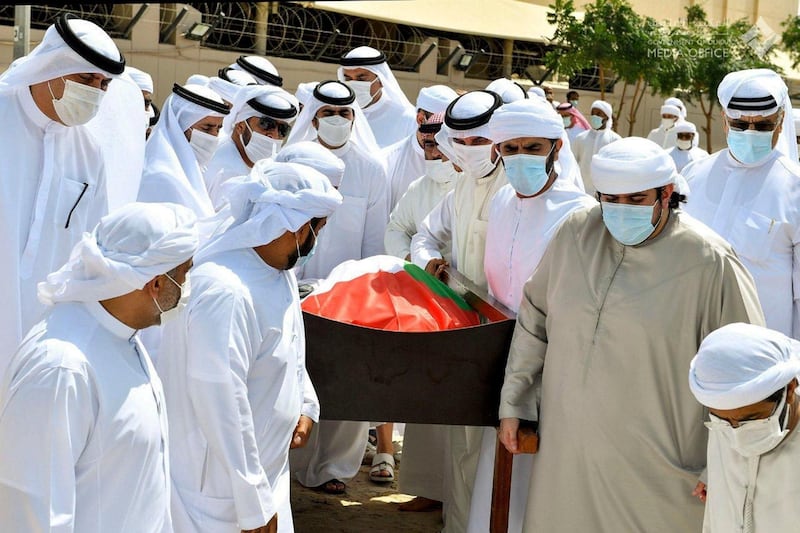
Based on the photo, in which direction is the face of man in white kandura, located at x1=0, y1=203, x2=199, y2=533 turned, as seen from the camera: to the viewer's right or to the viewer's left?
to the viewer's right

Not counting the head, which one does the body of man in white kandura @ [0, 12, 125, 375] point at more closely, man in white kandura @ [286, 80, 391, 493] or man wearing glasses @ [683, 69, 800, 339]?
the man wearing glasses

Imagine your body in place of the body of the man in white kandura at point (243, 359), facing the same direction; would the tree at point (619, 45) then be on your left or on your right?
on your left

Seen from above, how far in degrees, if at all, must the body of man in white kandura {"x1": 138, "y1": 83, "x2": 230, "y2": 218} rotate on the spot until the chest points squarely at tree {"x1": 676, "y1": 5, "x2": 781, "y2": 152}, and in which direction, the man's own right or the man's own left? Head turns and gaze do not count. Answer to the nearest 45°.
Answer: approximately 90° to the man's own left

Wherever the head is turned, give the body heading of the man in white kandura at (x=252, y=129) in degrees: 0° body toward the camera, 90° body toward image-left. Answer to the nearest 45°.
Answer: approximately 315°

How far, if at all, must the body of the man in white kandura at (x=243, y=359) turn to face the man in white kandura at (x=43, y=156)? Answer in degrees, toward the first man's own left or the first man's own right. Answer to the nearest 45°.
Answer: approximately 135° to the first man's own left

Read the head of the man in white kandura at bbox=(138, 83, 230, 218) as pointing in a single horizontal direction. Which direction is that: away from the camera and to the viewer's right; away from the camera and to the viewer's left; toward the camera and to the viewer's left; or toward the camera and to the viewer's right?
toward the camera and to the viewer's right

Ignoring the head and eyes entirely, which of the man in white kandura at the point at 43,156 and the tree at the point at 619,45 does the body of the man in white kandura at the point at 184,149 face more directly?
the man in white kandura

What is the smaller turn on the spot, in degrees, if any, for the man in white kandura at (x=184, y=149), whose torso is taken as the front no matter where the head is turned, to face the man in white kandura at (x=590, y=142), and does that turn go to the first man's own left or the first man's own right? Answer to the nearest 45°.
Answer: approximately 90° to the first man's own left

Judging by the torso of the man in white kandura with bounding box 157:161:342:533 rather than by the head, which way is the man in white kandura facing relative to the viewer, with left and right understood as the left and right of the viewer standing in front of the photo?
facing to the right of the viewer

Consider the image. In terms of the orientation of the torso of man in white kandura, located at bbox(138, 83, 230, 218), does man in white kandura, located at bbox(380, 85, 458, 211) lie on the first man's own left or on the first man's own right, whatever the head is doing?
on the first man's own left

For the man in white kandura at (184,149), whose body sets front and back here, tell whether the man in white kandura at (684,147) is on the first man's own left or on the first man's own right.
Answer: on the first man's own left
